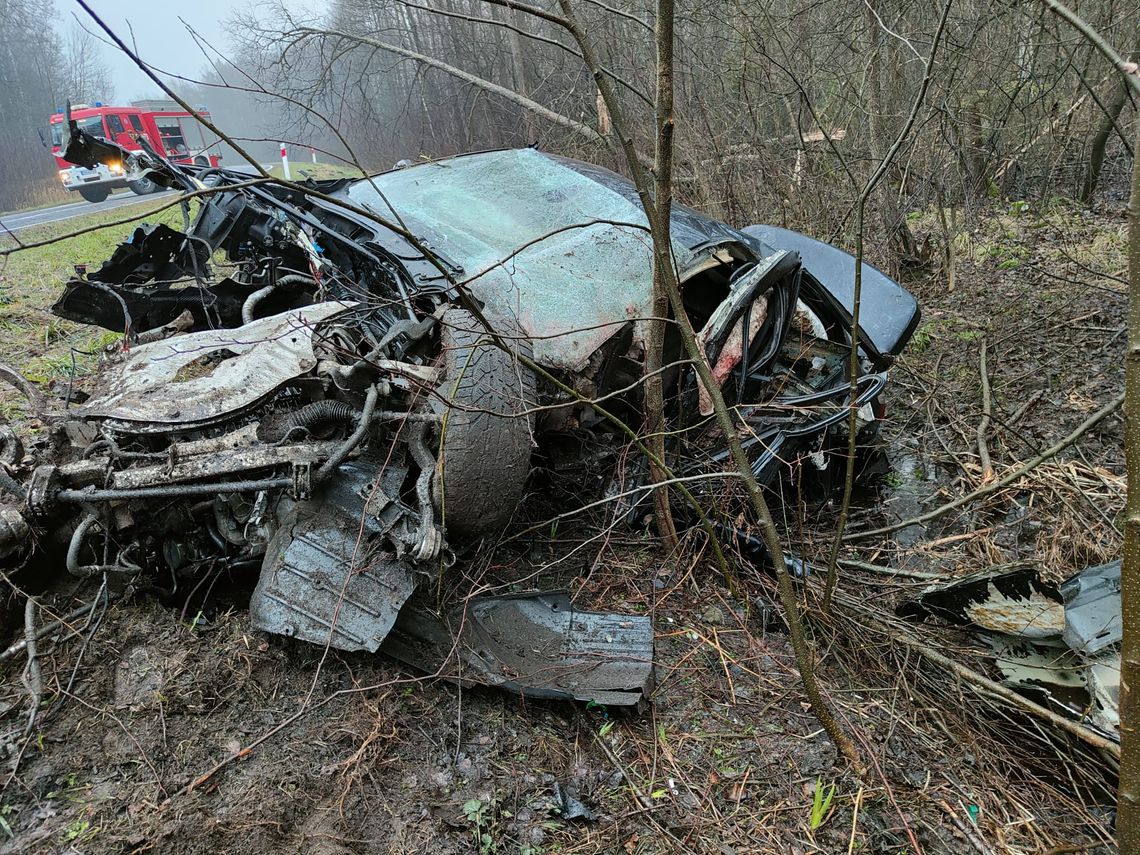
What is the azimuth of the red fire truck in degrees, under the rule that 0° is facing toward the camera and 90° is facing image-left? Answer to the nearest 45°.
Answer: approximately 45°

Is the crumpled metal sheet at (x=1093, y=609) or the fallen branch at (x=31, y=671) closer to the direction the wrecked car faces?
the fallen branch

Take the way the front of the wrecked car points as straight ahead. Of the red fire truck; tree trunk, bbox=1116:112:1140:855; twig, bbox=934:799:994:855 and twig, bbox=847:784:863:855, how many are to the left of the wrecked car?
3

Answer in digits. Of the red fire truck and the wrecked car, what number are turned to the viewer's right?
0

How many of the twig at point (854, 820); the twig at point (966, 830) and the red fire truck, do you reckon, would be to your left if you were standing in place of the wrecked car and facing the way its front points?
2

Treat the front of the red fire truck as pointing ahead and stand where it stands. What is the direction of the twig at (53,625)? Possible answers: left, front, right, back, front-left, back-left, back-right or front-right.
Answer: front-left

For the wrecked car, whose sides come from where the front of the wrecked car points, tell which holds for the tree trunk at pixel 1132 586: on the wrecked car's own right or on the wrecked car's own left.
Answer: on the wrecked car's own left

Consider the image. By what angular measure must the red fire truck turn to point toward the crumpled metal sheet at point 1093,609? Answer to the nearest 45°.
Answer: approximately 45° to its left

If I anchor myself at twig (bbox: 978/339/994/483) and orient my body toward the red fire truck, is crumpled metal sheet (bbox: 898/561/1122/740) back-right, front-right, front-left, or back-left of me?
back-left

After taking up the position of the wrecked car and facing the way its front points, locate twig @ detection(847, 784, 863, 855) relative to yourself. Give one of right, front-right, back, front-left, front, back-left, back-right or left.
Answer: left

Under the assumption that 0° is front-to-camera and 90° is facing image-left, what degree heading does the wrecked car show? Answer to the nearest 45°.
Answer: approximately 45°

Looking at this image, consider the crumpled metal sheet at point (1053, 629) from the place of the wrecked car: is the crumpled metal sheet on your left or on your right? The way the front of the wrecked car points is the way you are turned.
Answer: on your left
